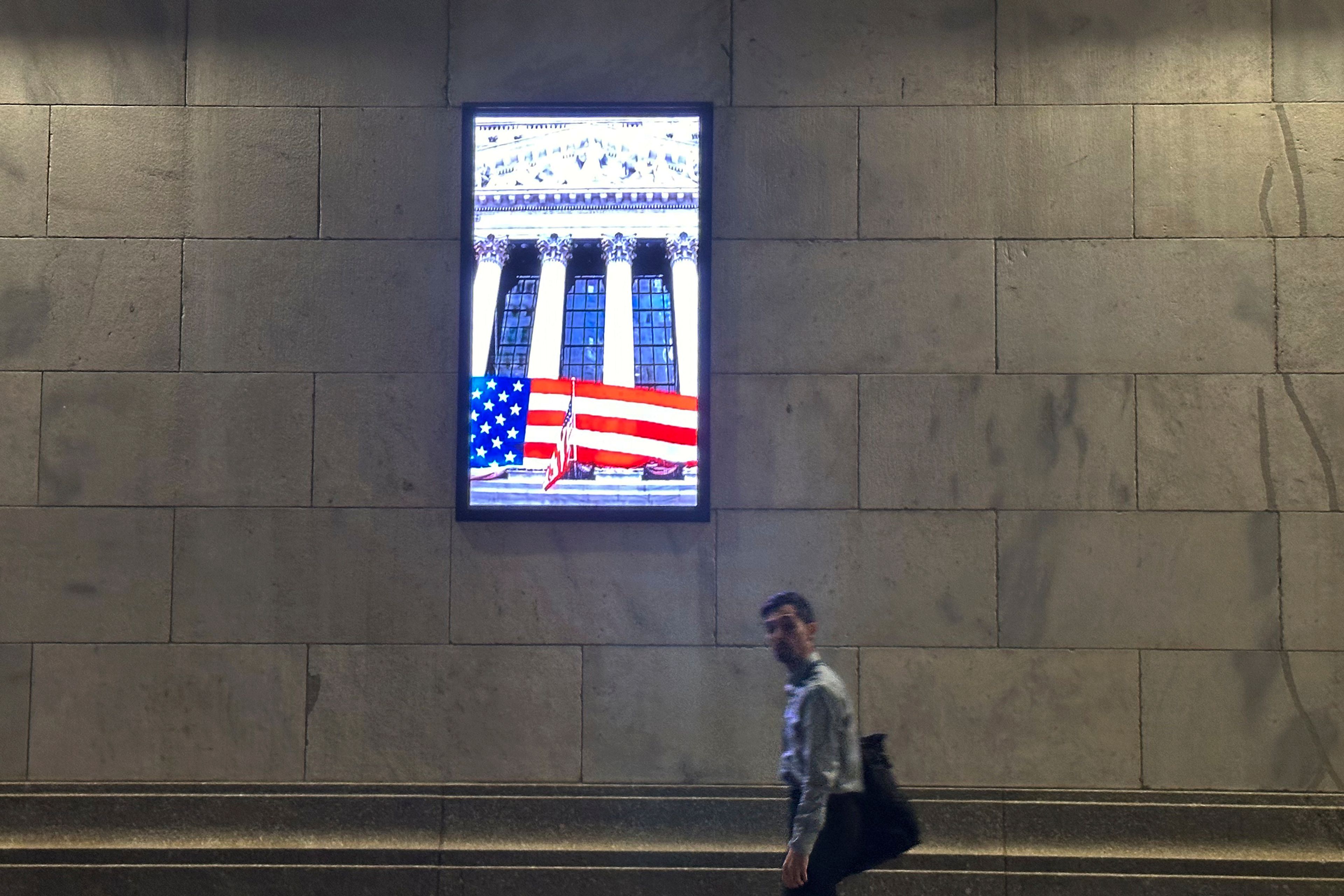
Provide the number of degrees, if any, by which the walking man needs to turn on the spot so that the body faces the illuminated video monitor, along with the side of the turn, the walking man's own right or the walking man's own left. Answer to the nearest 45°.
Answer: approximately 45° to the walking man's own right

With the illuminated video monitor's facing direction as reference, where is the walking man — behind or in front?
in front

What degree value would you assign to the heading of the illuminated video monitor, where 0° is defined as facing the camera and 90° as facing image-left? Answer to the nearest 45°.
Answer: approximately 0°

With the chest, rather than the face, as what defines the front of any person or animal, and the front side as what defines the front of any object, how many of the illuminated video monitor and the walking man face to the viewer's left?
1

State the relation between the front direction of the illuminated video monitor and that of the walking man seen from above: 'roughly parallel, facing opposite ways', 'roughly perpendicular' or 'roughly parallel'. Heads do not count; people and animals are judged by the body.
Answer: roughly perpendicular

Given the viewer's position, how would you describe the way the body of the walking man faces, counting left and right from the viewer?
facing to the left of the viewer
